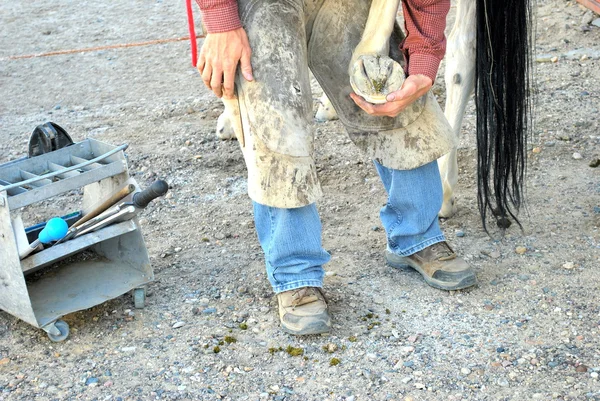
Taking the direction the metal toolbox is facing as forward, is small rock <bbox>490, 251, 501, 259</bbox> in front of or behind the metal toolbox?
in front

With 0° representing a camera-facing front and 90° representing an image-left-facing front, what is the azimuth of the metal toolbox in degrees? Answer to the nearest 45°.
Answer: approximately 315°

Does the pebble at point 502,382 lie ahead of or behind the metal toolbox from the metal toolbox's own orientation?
ahead
